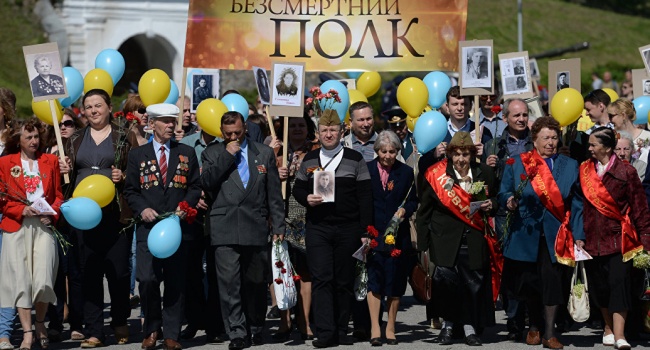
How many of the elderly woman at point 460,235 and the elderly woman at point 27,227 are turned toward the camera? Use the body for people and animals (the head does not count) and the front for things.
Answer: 2

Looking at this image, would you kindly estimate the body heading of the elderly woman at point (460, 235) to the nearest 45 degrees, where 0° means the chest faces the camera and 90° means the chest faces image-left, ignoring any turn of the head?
approximately 0°

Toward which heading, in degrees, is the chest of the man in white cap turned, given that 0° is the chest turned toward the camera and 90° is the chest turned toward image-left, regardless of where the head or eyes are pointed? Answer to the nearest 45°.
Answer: approximately 0°

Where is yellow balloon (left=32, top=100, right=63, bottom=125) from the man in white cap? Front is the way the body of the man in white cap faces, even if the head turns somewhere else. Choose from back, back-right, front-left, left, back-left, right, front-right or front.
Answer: back-right

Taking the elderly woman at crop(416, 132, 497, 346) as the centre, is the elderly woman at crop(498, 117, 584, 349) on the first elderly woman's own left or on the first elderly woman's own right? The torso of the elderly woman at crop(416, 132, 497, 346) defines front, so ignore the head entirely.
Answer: on the first elderly woman's own left
